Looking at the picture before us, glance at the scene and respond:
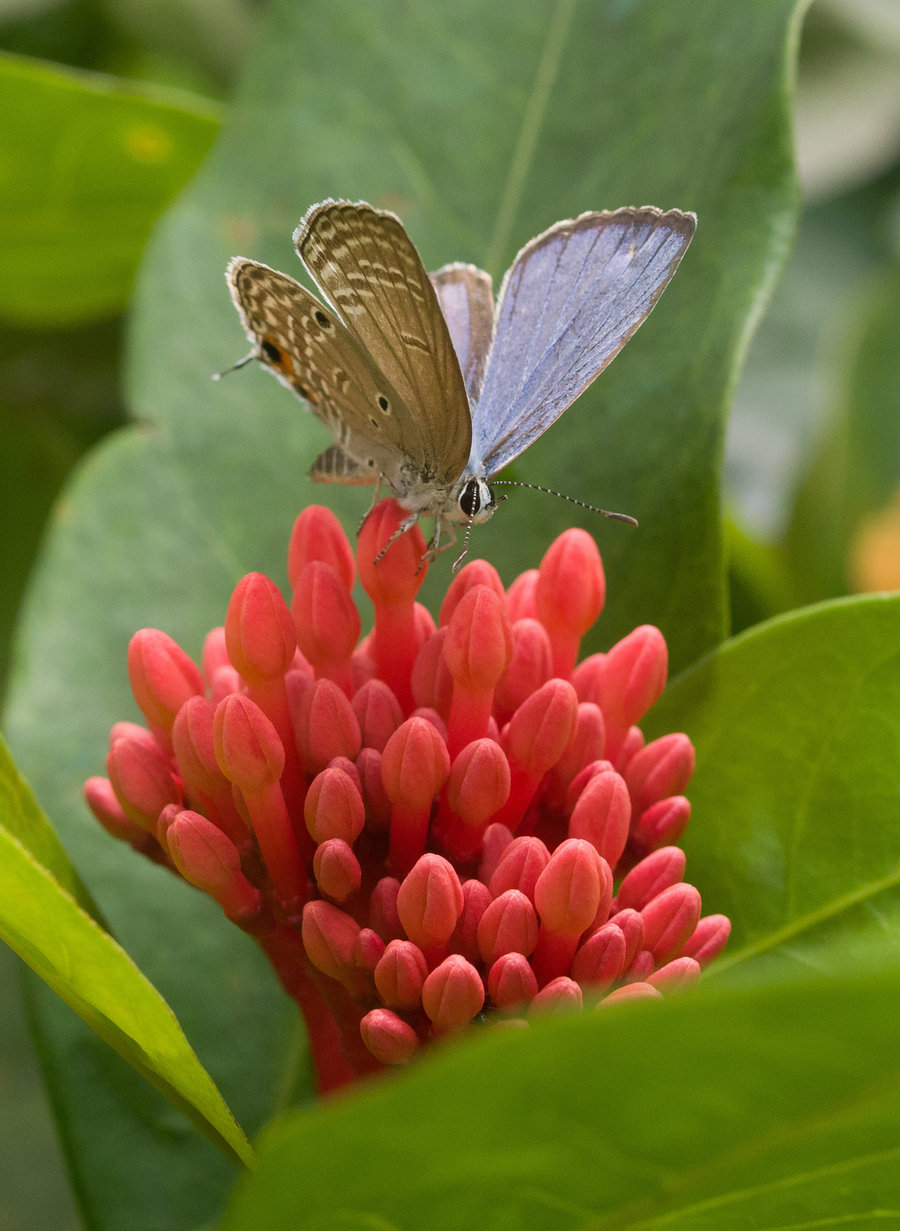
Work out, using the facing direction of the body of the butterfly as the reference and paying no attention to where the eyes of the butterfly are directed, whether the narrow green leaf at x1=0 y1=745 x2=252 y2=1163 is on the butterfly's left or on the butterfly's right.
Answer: on the butterfly's right

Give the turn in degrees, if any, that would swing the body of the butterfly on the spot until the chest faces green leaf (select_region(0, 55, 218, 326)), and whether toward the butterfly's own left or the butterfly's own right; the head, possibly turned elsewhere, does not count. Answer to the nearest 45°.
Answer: approximately 180°

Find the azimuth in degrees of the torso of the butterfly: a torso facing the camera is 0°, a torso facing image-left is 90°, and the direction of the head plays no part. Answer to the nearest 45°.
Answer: approximately 315°

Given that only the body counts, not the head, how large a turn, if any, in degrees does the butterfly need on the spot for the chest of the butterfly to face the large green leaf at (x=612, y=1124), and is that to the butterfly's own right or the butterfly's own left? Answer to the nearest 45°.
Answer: approximately 45° to the butterfly's own right

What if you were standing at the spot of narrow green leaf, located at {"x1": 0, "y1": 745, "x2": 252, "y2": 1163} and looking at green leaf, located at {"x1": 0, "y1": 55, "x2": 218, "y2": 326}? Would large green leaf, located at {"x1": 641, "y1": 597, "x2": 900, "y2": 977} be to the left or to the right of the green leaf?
right
